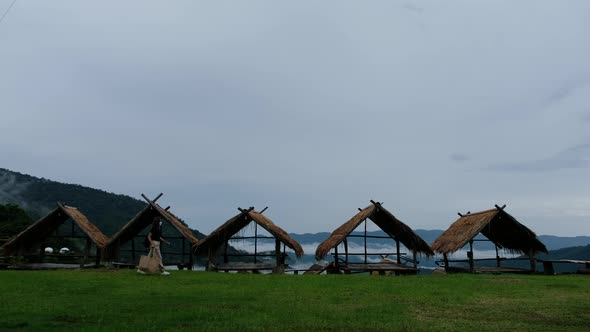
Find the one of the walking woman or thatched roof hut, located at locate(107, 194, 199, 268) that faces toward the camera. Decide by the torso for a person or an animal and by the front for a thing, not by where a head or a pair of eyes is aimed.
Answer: the thatched roof hut

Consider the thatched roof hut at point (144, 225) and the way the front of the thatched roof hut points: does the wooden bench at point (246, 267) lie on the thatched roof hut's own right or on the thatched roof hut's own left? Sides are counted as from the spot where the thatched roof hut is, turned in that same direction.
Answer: on the thatched roof hut's own left

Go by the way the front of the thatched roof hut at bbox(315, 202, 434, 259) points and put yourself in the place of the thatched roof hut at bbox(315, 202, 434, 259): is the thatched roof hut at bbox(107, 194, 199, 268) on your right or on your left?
on your right

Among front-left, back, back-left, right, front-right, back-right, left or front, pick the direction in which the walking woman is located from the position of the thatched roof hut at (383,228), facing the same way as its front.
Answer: front-right

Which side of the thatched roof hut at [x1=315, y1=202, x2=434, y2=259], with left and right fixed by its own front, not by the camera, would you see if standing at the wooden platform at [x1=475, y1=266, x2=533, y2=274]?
left

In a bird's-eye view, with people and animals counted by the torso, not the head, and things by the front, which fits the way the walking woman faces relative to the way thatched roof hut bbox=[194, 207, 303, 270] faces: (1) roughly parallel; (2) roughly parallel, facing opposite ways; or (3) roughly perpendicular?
roughly perpendicular

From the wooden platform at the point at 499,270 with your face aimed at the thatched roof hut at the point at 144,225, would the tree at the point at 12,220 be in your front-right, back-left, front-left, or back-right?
front-right

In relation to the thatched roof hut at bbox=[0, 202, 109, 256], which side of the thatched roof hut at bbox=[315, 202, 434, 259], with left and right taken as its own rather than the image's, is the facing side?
right

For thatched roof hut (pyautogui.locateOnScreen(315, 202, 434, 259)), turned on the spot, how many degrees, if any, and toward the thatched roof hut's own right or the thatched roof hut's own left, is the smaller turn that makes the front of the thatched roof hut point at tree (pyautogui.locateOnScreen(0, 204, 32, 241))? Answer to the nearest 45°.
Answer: approximately 90° to the thatched roof hut's own right

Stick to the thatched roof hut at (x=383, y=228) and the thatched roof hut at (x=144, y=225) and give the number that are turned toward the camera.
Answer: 2

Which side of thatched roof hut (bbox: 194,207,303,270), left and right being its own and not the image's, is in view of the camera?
front

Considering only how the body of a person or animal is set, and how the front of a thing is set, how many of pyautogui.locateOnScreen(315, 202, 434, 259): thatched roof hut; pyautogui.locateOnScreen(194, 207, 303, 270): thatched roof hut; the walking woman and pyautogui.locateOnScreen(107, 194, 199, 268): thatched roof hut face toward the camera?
3

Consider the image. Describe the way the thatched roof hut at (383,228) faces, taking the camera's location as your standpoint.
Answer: facing the viewer

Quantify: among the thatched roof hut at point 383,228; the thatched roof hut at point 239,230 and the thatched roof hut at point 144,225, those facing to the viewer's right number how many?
0
